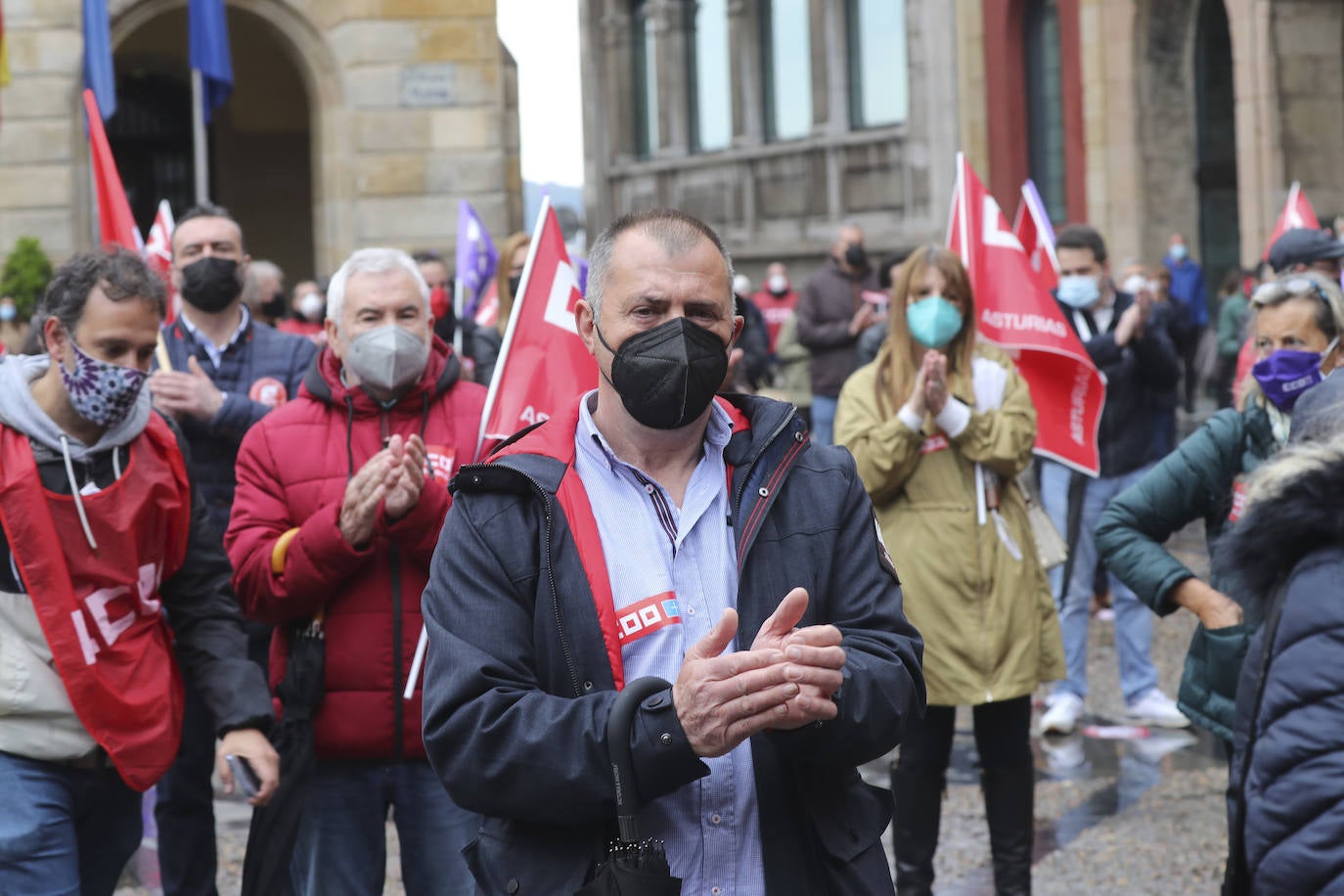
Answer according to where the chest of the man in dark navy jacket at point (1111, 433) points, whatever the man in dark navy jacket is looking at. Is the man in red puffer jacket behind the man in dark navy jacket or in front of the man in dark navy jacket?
in front

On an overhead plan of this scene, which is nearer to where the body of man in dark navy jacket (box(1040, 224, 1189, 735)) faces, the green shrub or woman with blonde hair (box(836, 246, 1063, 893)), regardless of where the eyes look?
the woman with blonde hair

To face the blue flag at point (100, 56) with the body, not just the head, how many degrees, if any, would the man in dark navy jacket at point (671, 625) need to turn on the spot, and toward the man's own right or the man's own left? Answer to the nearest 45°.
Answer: approximately 180°

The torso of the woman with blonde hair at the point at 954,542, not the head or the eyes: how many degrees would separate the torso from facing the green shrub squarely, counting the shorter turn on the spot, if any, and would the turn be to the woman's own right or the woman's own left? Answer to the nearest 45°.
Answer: approximately 135° to the woman's own right

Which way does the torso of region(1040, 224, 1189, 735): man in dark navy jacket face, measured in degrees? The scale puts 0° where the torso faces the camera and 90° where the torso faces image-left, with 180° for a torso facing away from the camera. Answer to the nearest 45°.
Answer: approximately 0°
